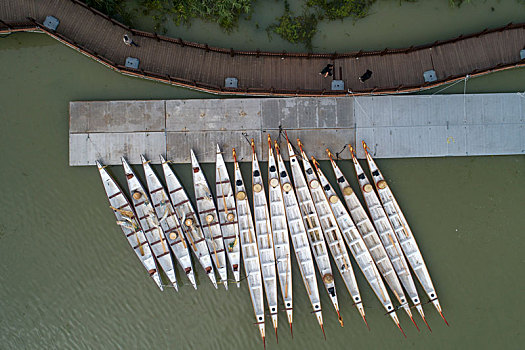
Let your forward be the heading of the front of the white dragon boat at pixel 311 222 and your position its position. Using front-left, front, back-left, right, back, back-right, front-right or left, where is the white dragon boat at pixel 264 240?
right
